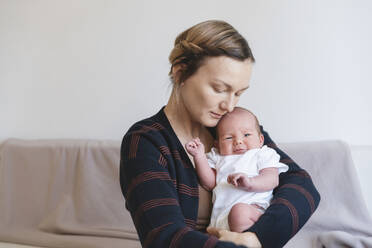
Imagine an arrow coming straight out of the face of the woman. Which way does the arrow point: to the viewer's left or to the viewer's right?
to the viewer's right

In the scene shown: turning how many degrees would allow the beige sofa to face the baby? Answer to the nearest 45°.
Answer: approximately 45° to its left

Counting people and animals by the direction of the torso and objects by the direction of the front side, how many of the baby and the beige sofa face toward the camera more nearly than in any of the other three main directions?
2

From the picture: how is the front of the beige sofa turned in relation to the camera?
facing the viewer

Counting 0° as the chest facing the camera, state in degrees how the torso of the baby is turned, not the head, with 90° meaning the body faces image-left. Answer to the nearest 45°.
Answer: approximately 0°

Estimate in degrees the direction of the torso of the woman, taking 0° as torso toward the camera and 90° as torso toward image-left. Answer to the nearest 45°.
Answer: approximately 315°
